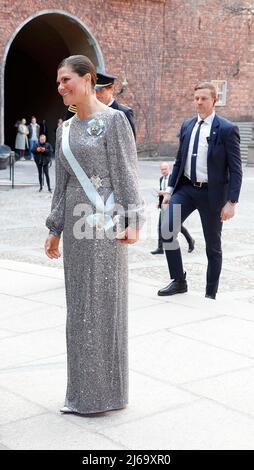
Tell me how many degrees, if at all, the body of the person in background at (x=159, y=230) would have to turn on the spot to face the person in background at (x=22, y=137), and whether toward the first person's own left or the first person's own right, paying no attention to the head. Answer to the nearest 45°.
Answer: approximately 135° to the first person's own right

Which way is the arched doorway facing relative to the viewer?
toward the camera

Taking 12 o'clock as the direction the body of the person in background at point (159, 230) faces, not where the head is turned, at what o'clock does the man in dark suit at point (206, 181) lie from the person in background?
The man in dark suit is roughly at 10 o'clock from the person in background.

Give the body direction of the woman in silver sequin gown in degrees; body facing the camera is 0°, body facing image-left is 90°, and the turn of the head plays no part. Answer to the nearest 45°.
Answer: approximately 45°

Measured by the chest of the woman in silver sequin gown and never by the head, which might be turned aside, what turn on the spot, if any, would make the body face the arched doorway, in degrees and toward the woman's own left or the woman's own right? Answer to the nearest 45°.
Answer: approximately 135° to the woman's own right

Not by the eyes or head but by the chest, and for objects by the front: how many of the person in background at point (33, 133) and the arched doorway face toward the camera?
2

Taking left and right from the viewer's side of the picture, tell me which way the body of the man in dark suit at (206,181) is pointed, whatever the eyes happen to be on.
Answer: facing the viewer and to the left of the viewer

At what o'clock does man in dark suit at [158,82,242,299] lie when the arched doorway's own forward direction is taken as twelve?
The man in dark suit is roughly at 12 o'clock from the arched doorway.

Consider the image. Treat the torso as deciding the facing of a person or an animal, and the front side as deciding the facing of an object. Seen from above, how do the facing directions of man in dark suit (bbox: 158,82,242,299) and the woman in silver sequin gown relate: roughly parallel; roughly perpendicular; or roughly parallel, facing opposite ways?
roughly parallel

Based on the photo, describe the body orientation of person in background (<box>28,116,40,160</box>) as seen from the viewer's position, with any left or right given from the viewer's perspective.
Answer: facing the viewer

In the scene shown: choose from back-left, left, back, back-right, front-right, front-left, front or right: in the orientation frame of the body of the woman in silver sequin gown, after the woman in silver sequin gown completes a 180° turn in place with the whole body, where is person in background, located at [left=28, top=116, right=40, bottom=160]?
front-left

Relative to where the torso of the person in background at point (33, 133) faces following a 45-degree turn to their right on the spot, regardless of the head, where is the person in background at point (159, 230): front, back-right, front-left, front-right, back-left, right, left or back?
front-left
